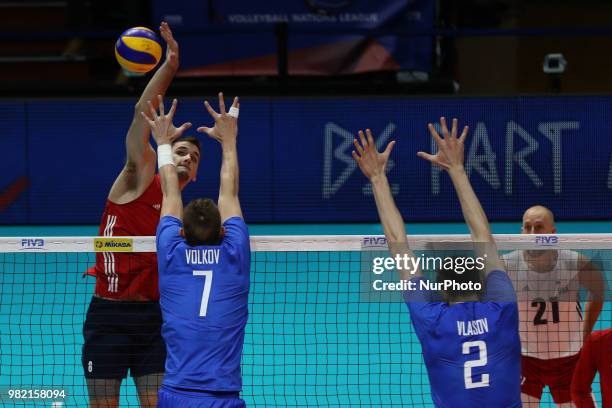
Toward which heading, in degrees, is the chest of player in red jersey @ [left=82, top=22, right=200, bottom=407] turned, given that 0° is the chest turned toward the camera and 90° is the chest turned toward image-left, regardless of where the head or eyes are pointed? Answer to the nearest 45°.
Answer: approximately 315°

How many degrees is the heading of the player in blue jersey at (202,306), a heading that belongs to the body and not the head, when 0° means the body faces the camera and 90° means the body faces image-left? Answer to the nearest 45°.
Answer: approximately 180°

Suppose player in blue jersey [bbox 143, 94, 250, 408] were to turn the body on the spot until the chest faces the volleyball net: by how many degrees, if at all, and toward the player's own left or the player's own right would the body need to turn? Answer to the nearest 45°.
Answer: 0° — they already face it

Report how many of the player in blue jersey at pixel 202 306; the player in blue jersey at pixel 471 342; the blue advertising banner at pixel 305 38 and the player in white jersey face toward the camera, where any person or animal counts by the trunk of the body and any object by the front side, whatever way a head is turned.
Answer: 2

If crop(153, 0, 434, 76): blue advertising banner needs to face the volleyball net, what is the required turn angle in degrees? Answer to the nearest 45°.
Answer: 0° — it already faces it

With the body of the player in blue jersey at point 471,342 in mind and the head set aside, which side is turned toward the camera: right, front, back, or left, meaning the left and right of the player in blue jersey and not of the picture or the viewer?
back

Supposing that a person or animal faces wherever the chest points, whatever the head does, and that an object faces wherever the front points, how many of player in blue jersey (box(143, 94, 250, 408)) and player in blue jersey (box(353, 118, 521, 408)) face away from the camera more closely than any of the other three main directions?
2

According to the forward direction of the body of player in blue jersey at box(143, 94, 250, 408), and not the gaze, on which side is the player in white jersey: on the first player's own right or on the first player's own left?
on the first player's own right

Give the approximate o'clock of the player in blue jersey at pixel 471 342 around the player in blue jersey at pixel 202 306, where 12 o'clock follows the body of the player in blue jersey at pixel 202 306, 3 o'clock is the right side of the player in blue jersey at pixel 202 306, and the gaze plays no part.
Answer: the player in blue jersey at pixel 471 342 is roughly at 4 o'clock from the player in blue jersey at pixel 202 306.

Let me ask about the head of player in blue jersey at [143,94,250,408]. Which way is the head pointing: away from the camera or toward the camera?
away from the camera
